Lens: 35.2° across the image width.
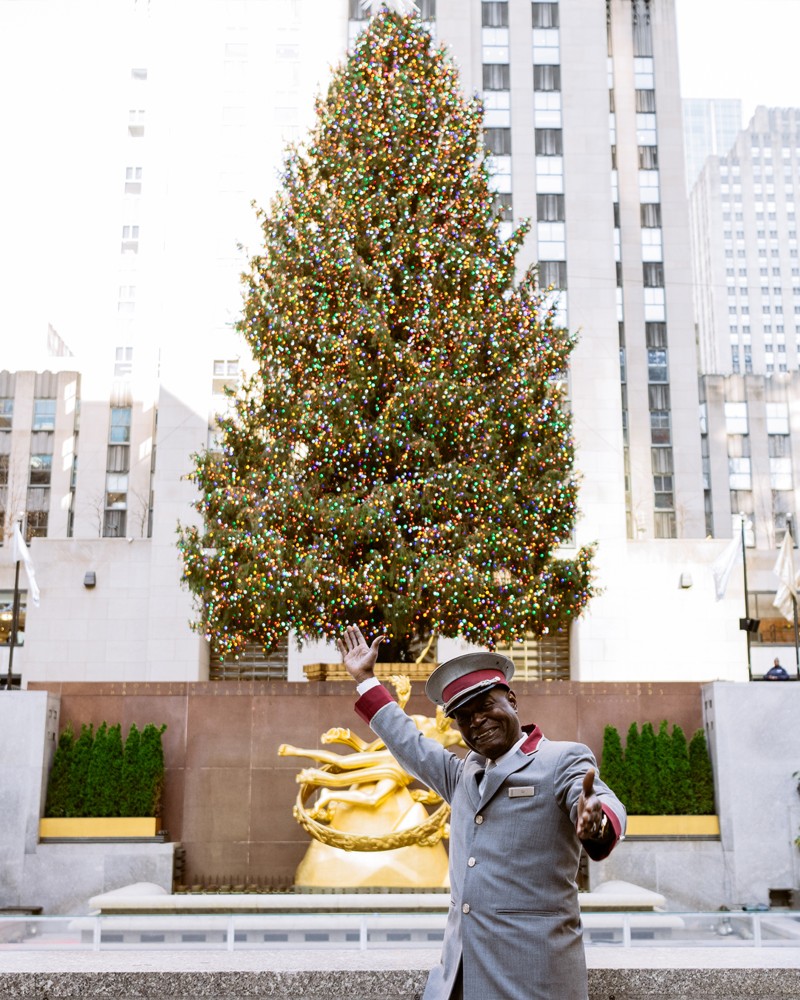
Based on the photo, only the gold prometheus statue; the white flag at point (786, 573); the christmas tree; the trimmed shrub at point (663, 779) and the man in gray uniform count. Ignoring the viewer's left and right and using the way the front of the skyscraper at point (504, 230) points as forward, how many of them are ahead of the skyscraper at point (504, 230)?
5

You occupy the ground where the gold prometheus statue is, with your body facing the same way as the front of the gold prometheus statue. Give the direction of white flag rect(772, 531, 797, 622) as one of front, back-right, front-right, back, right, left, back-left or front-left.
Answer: back-left

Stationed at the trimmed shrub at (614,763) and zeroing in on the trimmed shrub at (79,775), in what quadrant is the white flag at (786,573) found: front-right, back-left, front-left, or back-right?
back-right

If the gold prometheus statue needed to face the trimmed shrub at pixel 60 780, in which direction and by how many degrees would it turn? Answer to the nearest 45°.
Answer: approximately 135° to its right

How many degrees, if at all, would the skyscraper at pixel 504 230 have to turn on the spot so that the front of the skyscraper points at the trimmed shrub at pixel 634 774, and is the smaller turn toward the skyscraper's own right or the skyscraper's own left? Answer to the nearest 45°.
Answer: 0° — it already faces it

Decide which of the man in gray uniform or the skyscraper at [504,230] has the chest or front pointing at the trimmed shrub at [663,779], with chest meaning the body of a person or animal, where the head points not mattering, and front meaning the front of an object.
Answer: the skyscraper

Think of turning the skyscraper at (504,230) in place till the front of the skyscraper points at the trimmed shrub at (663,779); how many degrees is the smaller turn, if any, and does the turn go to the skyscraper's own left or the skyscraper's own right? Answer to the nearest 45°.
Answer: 0° — it already faces it

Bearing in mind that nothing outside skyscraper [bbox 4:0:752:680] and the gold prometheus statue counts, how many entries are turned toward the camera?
2

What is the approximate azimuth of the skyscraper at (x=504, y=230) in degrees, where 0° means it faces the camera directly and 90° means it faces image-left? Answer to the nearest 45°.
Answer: approximately 0°

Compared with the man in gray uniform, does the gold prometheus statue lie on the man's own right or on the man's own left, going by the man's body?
on the man's own right
